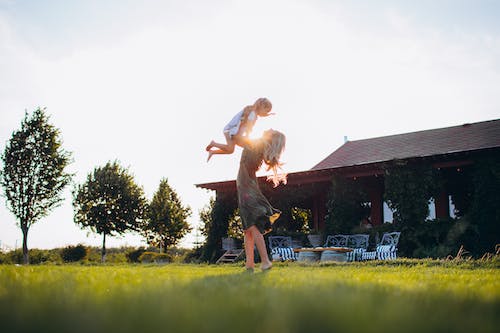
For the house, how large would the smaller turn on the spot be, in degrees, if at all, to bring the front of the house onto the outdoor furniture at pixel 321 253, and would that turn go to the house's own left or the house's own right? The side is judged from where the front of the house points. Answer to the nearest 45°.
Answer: approximately 45° to the house's own left

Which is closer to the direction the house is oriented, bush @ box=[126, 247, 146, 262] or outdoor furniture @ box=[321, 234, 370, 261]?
the outdoor furniture

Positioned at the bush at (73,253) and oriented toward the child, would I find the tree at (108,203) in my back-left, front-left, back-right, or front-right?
front-left
